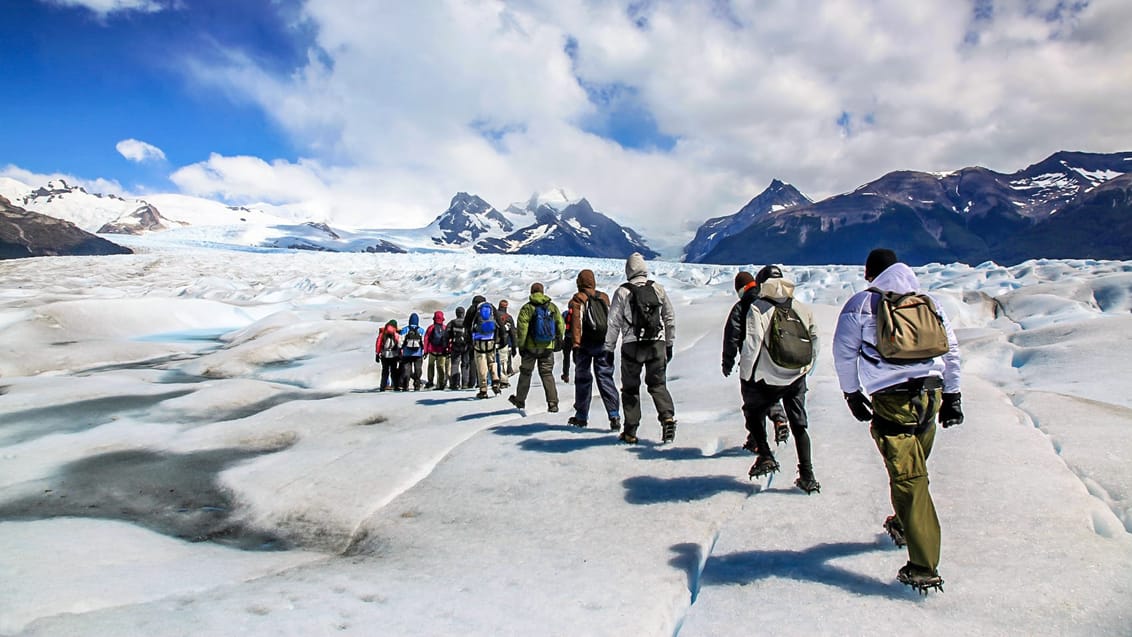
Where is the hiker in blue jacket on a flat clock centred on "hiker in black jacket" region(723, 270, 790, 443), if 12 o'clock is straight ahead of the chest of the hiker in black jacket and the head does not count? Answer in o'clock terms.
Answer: The hiker in blue jacket is roughly at 12 o'clock from the hiker in black jacket.

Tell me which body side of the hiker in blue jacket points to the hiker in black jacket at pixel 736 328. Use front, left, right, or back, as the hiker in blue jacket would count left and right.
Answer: back

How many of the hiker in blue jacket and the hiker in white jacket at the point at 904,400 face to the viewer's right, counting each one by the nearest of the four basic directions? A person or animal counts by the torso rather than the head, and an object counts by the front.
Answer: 0

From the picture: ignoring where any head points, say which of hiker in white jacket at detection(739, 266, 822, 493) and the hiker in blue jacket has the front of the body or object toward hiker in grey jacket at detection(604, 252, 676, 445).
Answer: hiker in white jacket at detection(739, 266, 822, 493)

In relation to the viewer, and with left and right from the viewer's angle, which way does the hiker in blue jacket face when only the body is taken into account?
facing away from the viewer

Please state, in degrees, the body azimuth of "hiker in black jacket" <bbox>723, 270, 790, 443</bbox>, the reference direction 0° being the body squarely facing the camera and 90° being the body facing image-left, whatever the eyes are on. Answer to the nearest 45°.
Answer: approximately 135°

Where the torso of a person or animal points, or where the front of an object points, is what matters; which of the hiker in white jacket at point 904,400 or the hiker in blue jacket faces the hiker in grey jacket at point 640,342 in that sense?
the hiker in white jacket at point 904,400

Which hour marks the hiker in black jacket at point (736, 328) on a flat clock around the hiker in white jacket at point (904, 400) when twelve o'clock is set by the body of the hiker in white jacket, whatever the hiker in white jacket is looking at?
The hiker in black jacket is roughly at 12 o'clock from the hiker in white jacket.

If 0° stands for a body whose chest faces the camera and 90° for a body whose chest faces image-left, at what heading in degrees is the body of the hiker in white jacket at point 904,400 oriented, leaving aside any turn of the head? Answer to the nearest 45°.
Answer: approximately 135°

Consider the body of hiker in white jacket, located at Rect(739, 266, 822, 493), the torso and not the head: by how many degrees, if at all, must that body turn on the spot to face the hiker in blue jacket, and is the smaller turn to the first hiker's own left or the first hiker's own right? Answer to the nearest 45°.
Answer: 0° — they already face them

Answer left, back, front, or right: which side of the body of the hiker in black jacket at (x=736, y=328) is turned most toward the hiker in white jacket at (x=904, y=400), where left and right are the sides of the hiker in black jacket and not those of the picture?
back

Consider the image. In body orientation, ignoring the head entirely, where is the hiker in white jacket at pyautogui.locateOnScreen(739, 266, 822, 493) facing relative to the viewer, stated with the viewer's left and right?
facing away from the viewer and to the left of the viewer
